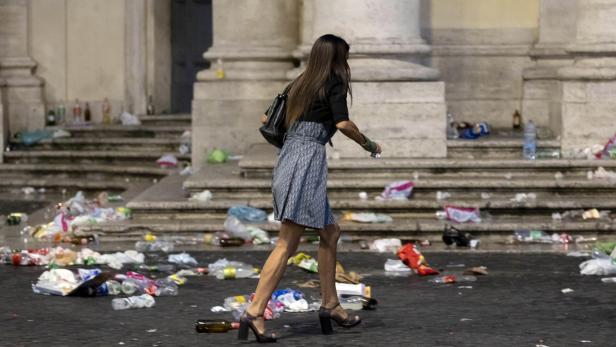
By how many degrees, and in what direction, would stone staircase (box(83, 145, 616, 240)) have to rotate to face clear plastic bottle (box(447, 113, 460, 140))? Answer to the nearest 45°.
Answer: approximately 180°

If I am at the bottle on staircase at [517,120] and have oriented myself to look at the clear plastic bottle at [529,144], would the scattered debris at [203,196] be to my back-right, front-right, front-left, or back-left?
front-right

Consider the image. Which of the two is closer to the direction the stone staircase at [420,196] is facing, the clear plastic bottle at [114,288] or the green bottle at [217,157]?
the clear plastic bottle

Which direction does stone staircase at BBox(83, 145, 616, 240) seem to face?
toward the camera

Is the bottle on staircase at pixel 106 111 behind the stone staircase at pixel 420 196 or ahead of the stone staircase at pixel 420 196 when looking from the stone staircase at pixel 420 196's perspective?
behind

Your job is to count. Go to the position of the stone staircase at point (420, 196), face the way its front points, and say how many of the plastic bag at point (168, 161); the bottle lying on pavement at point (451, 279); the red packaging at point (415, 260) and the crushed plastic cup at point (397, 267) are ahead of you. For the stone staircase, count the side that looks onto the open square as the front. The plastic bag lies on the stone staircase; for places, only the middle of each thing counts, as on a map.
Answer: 3

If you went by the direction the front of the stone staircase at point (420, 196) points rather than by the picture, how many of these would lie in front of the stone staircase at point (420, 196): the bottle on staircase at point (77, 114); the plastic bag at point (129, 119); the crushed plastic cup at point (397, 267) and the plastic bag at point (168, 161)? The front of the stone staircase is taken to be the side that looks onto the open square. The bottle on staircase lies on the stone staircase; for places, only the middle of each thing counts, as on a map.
1

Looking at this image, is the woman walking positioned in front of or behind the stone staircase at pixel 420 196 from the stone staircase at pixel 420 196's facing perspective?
in front

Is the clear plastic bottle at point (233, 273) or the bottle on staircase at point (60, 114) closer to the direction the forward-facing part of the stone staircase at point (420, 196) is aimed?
the clear plastic bottle

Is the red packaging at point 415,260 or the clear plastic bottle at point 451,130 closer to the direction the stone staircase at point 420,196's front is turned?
the red packaging

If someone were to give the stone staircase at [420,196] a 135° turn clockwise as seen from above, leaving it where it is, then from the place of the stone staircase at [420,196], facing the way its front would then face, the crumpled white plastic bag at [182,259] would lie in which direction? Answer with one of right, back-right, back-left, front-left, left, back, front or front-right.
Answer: left

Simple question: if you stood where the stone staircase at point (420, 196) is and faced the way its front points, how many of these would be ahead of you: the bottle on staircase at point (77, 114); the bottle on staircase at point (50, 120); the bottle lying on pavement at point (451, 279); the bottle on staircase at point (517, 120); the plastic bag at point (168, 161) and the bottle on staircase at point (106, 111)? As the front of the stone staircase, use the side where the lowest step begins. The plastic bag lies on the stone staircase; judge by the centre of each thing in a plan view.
1

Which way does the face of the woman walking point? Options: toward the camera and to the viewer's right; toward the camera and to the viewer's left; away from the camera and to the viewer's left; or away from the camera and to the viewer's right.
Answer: away from the camera and to the viewer's right
